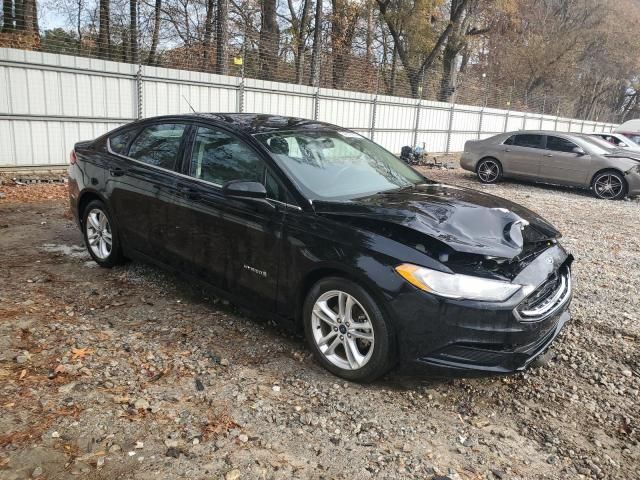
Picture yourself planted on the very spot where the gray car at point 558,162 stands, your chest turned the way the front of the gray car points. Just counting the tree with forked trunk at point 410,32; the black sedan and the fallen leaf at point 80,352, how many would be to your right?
2

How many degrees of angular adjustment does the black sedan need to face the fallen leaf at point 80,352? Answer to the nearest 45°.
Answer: approximately 135° to its right

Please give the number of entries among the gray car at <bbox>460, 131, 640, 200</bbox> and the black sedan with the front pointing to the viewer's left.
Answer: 0

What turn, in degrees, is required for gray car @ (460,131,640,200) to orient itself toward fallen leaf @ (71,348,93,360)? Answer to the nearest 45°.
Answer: approximately 90° to its right

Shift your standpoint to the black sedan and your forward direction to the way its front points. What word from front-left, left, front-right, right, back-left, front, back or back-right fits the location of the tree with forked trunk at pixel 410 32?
back-left

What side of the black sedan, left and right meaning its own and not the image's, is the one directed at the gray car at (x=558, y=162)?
left

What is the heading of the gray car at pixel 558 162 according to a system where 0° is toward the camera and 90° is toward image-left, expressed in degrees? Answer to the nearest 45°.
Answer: approximately 270°

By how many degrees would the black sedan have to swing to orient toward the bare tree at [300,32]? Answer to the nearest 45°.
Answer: approximately 135° to its left

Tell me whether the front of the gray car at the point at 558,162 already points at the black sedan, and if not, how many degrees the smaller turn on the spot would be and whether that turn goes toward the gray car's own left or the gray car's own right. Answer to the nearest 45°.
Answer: approximately 90° to the gray car's own right

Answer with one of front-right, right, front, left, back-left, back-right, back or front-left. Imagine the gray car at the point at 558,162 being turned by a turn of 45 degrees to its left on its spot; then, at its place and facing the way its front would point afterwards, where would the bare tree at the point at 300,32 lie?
left

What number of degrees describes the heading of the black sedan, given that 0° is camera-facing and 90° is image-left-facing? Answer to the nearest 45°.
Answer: approximately 315°
